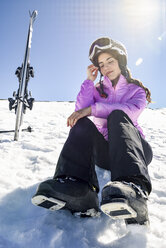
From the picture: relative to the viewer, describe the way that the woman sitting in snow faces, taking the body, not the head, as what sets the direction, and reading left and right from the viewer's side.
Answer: facing the viewer and to the left of the viewer

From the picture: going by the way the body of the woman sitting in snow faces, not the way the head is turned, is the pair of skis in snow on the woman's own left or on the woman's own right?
on the woman's own right
